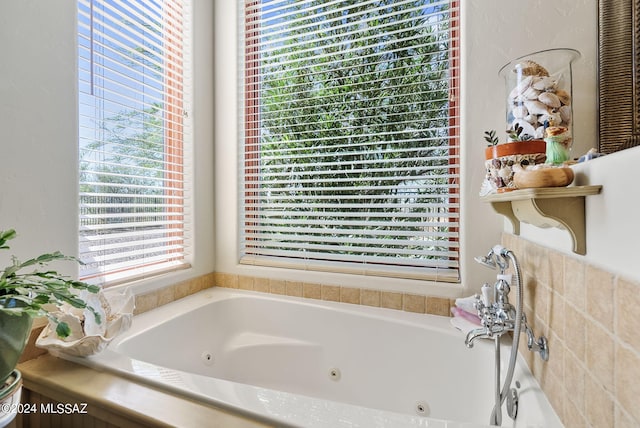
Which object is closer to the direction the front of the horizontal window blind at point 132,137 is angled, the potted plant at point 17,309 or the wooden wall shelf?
the wooden wall shelf

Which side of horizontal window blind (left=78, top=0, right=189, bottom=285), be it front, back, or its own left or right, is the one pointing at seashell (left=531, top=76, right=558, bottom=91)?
front

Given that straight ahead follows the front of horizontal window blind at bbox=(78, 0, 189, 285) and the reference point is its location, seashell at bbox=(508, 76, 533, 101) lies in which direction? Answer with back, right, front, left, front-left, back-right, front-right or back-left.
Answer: front

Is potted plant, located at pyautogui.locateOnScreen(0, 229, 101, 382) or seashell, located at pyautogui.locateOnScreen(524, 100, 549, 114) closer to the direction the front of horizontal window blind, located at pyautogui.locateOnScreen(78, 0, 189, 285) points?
the seashell

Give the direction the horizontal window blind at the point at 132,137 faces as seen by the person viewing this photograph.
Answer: facing the viewer and to the right of the viewer

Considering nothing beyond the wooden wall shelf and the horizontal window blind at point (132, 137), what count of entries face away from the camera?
0

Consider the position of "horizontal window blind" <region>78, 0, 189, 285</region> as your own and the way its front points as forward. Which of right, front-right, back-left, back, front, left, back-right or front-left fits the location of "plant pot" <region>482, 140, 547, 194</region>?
front
